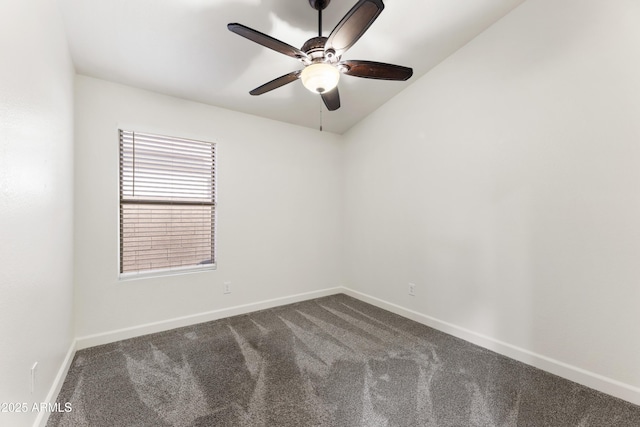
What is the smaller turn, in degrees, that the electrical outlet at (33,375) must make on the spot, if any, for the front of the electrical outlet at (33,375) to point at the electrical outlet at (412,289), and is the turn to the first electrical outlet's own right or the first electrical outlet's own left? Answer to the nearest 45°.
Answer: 0° — it already faces it

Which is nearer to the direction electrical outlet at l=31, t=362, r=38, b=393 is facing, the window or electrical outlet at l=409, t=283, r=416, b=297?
the electrical outlet

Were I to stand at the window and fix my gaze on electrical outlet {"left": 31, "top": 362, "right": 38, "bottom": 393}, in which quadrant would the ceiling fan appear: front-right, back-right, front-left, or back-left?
front-left

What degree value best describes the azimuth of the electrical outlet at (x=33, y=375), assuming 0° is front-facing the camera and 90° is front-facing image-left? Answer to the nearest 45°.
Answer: approximately 270°

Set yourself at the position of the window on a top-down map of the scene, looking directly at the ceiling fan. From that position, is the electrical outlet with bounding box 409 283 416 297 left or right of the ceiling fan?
left

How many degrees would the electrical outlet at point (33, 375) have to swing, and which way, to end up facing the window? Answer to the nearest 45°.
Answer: approximately 45° to its left
